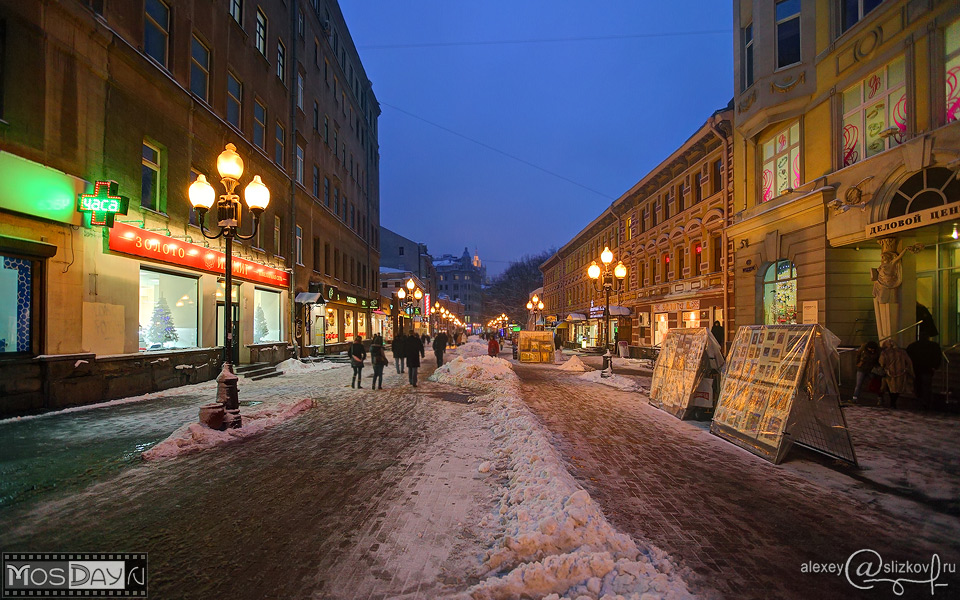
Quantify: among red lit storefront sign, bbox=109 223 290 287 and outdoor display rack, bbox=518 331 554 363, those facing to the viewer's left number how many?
0

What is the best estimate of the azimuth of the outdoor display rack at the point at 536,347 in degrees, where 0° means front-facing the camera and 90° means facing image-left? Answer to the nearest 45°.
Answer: approximately 0°

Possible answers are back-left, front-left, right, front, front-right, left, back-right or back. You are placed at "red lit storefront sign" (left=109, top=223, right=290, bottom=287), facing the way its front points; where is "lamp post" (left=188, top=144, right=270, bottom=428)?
front-right

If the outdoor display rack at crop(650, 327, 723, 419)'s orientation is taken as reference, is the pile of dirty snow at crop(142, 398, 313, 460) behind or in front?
in front

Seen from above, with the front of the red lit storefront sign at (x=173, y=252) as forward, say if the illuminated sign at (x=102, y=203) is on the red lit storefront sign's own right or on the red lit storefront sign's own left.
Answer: on the red lit storefront sign's own right

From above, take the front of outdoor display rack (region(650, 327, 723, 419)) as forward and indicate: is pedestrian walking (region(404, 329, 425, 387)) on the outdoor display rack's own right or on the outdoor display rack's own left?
on the outdoor display rack's own right

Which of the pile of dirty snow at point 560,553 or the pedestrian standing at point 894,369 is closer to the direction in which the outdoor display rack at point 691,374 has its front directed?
the pile of dirty snow
